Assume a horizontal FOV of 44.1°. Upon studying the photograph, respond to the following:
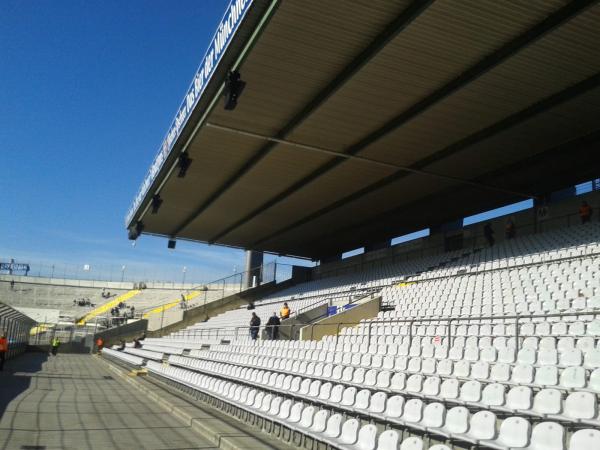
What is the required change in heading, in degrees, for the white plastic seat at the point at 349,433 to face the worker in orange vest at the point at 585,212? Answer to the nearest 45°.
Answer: approximately 180°

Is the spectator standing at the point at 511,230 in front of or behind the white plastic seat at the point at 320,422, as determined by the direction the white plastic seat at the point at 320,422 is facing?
behind

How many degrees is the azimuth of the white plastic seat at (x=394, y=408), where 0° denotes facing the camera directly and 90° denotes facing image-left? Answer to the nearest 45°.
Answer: approximately 45°

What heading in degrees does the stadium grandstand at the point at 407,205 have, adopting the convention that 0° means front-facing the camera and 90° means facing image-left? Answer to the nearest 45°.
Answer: approximately 45°

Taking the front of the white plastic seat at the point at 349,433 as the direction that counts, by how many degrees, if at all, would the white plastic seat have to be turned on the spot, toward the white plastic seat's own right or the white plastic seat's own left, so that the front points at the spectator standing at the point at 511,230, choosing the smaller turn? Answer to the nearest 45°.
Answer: approximately 135° to the white plastic seat's own right

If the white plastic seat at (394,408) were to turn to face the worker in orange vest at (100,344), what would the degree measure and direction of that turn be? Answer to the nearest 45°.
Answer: approximately 90° to its right

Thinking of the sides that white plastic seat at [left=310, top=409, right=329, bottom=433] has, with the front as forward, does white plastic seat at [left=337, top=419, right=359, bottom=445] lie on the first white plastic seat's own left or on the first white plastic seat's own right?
on the first white plastic seat's own left

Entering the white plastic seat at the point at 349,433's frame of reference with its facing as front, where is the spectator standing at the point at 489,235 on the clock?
The spectator standing is roughly at 5 o'clock from the white plastic seat.
